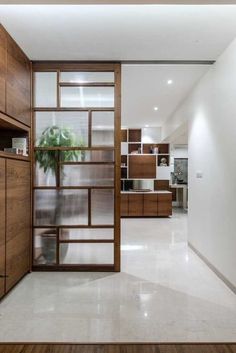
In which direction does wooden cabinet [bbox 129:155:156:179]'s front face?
toward the camera

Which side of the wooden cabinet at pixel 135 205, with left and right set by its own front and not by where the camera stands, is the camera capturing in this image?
front

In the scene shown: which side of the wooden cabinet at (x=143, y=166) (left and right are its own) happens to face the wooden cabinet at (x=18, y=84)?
front

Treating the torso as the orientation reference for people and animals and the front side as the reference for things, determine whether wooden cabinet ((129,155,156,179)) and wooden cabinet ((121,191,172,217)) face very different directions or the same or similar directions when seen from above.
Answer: same or similar directions

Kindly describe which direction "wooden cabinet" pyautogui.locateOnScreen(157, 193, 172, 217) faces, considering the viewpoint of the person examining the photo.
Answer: facing the viewer

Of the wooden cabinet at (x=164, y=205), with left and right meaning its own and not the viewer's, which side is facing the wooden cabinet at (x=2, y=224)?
front
